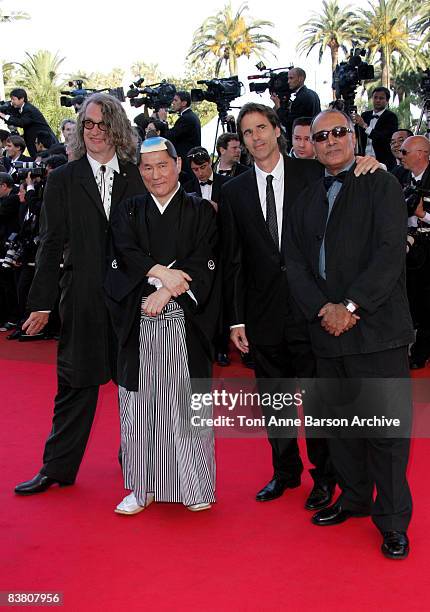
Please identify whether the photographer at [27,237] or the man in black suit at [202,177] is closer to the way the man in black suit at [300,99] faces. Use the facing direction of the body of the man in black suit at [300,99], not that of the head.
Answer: the photographer

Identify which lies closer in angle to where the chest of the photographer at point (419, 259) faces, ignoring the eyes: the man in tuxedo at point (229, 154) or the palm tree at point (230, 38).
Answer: the man in tuxedo

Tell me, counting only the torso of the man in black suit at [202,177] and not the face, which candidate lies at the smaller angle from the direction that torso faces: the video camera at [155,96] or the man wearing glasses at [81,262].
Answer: the man wearing glasses

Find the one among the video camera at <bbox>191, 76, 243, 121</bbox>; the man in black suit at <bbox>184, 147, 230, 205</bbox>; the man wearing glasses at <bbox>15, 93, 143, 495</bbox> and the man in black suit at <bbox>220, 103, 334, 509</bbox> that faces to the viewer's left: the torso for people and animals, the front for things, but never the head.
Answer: the video camera

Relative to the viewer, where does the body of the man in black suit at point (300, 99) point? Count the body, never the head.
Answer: to the viewer's left

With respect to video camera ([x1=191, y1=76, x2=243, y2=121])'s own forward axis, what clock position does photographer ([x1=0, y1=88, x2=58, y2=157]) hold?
The photographer is roughly at 1 o'clock from the video camera.

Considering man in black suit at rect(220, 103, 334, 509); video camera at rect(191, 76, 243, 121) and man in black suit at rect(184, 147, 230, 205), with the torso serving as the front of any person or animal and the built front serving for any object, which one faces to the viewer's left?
the video camera

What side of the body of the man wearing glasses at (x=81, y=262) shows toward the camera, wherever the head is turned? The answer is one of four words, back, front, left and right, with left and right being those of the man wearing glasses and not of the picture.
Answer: front

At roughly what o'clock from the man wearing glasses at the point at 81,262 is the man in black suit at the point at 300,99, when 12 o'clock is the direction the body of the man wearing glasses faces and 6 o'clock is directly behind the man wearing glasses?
The man in black suit is roughly at 7 o'clock from the man wearing glasses.
